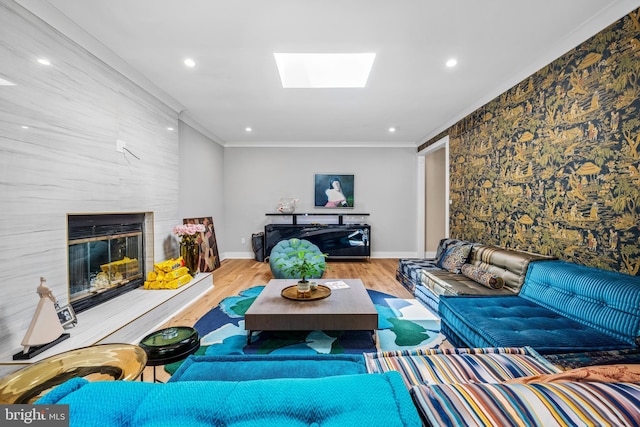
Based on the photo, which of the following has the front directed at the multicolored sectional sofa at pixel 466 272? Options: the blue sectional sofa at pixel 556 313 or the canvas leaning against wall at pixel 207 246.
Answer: the canvas leaning against wall

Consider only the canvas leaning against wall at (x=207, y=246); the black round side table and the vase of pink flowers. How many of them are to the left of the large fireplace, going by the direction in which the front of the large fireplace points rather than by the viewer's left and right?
2

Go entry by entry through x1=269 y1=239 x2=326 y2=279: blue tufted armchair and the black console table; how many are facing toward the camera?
2

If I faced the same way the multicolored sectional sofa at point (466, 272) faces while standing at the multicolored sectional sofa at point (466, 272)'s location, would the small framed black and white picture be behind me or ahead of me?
ahead

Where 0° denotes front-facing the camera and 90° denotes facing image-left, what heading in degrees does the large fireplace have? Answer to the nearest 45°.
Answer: approximately 315°

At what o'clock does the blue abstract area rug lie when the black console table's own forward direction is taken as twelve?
The blue abstract area rug is roughly at 12 o'clock from the black console table.

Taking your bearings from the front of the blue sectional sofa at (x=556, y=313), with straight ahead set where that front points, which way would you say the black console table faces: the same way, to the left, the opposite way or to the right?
to the left

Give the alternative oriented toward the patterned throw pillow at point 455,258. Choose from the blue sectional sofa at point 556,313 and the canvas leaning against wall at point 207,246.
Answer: the canvas leaning against wall

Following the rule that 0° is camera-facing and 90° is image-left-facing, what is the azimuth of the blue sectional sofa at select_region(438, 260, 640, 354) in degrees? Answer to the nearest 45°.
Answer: approximately 45°

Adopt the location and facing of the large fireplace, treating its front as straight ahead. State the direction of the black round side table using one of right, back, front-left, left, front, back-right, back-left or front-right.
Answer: front-right
